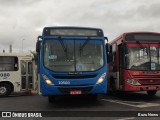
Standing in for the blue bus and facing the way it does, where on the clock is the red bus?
The red bus is roughly at 8 o'clock from the blue bus.

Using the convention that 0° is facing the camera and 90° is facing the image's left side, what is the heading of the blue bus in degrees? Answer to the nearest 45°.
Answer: approximately 0°
